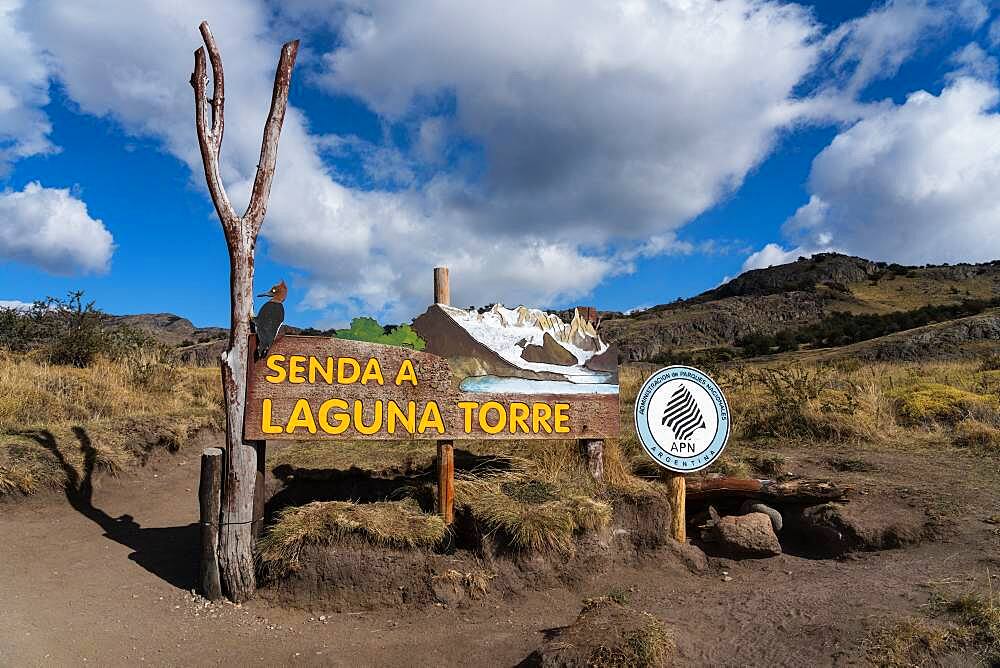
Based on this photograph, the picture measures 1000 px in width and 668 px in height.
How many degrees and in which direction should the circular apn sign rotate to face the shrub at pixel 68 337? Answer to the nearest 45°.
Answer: approximately 90° to its right

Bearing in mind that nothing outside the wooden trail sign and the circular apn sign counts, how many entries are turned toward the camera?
2

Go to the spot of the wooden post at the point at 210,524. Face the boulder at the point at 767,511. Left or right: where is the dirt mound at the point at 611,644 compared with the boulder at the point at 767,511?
right

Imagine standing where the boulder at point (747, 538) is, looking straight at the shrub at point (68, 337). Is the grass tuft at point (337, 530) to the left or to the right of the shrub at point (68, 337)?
left

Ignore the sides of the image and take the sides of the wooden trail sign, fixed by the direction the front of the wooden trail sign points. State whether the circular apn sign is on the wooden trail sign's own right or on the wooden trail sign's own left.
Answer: on the wooden trail sign's own left

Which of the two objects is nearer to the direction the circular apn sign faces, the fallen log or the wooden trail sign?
the wooden trail sign

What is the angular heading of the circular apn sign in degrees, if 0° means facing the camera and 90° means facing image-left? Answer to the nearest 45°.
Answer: approximately 0°

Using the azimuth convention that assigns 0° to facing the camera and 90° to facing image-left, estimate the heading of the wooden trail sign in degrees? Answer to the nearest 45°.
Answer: approximately 0°

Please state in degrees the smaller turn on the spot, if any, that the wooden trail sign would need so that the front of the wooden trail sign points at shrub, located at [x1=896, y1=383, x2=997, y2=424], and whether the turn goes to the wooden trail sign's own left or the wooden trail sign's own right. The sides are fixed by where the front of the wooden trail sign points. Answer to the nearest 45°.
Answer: approximately 135° to the wooden trail sign's own left

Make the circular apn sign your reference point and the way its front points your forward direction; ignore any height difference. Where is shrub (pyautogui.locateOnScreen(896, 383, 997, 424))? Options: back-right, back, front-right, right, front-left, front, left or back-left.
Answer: back-left

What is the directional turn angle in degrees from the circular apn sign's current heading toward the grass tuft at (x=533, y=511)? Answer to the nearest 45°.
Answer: approximately 45° to its right
